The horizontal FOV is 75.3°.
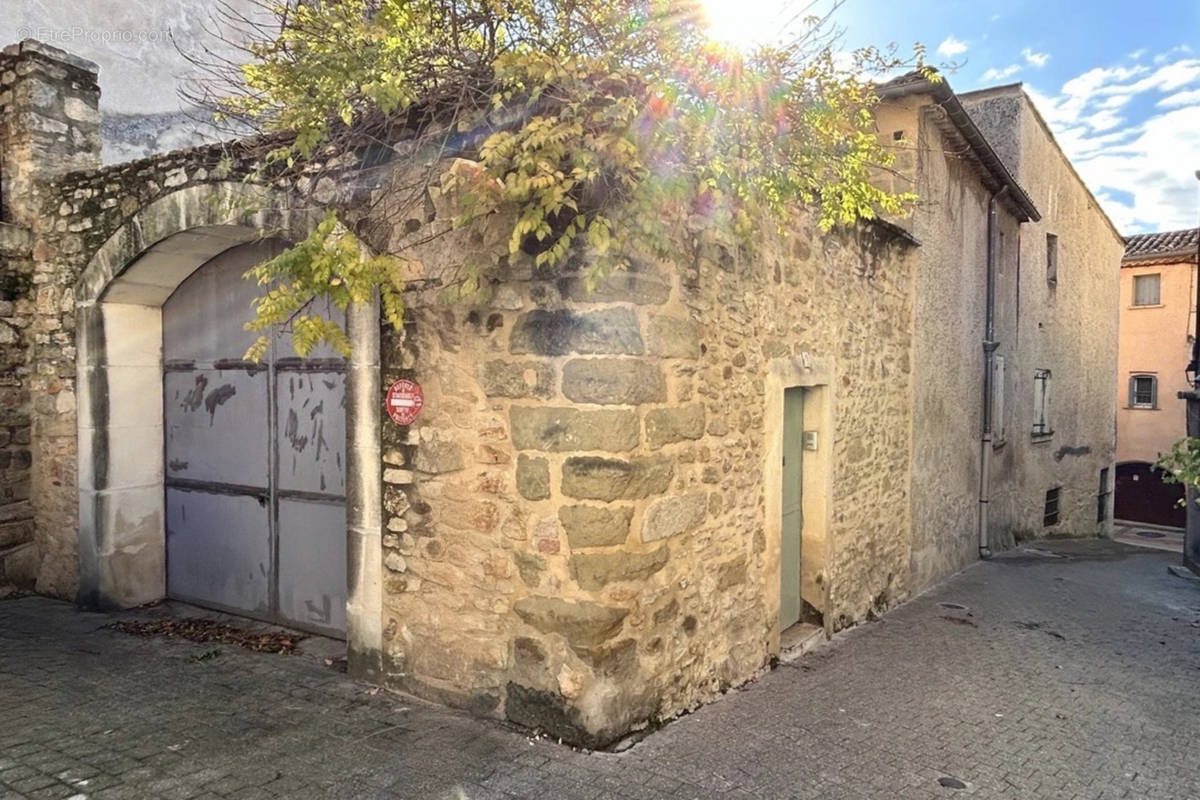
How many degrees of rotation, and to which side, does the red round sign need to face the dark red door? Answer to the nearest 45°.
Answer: approximately 180°

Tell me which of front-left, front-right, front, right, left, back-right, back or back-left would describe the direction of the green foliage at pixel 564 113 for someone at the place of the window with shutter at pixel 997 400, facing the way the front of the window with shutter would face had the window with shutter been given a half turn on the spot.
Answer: left

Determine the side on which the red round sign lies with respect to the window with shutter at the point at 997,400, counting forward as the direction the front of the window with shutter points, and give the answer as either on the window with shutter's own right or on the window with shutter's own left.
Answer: on the window with shutter's own right

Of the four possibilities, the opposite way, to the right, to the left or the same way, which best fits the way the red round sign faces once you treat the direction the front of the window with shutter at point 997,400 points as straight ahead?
to the right

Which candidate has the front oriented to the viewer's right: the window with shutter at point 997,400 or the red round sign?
the window with shutter

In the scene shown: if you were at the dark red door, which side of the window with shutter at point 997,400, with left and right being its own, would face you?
left

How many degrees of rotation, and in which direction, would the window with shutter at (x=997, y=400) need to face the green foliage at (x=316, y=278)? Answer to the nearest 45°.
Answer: approximately 90° to its right

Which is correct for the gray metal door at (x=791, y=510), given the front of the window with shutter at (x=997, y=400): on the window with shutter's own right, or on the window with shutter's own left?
on the window with shutter's own right

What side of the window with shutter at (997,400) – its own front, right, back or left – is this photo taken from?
right

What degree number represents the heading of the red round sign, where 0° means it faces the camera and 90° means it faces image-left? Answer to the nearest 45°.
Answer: approximately 45°
